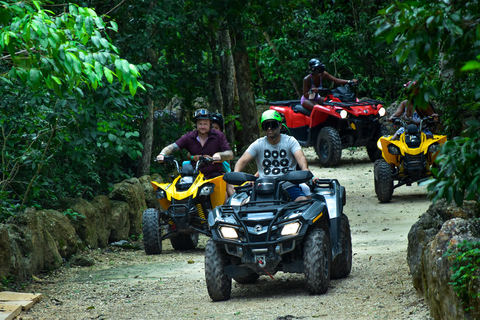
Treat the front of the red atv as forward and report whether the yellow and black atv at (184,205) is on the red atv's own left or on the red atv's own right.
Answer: on the red atv's own right

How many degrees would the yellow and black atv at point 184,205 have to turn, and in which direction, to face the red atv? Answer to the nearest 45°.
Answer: approximately 135° to its left

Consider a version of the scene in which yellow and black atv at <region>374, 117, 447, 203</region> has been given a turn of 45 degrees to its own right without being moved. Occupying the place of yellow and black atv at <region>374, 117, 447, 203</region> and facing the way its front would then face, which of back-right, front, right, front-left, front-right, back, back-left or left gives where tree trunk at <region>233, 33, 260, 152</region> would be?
right

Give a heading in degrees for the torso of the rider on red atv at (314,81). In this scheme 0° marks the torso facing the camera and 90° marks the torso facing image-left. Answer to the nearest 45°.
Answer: approximately 315°

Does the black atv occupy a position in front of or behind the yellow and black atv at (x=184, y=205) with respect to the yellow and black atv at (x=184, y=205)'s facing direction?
in front

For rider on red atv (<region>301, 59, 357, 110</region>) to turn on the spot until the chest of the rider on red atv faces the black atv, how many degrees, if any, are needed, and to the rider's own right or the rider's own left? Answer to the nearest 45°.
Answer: approximately 45° to the rider's own right

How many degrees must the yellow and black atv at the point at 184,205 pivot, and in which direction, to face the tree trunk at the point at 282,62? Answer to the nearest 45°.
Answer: approximately 180°

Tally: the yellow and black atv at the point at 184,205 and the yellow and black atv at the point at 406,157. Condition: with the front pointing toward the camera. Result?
2

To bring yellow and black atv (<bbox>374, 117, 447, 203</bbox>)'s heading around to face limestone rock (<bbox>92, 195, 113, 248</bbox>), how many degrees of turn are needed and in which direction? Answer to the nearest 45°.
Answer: approximately 45° to its right

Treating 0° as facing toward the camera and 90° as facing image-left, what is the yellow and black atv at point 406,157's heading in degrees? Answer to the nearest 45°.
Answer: approximately 0°

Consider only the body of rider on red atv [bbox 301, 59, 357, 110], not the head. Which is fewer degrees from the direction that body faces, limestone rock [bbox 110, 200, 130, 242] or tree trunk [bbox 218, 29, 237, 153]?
the limestone rock

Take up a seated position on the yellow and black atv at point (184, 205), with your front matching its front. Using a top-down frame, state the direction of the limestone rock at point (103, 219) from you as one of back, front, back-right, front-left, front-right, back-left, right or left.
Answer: back-right
